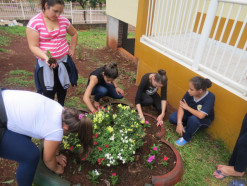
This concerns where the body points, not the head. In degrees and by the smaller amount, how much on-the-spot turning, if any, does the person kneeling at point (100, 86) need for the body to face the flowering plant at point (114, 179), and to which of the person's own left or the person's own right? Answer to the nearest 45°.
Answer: approximately 45° to the person's own right

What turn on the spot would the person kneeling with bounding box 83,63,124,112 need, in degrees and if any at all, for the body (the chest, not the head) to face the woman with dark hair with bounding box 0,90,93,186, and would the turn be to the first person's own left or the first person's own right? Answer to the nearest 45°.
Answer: approximately 45° to the first person's own right

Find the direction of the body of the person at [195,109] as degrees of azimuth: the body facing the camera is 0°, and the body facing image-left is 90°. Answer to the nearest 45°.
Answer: approximately 45°

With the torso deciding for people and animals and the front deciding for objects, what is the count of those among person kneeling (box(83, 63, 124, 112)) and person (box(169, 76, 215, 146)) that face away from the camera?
0

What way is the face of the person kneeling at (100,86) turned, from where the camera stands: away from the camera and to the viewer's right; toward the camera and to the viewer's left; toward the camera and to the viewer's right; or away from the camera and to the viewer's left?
toward the camera and to the viewer's right

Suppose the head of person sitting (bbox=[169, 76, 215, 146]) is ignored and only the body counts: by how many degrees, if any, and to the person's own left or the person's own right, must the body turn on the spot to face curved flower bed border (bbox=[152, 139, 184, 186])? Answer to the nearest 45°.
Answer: approximately 45° to the person's own left

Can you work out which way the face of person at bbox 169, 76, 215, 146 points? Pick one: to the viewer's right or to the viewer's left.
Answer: to the viewer's left

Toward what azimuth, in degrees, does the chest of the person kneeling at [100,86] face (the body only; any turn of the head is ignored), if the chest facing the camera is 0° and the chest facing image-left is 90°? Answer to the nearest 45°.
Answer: approximately 315°
